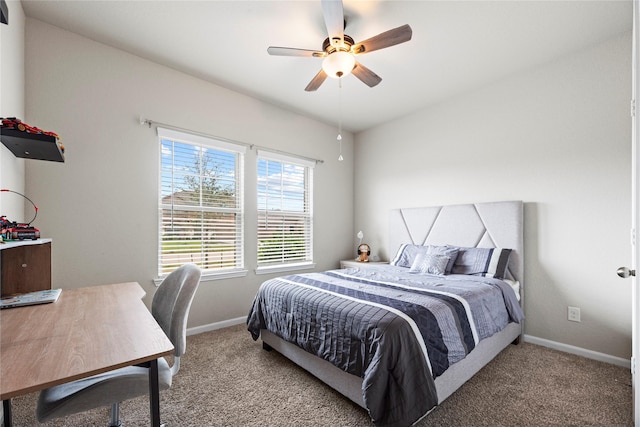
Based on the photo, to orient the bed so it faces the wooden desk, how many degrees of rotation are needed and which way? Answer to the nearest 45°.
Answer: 0° — it already faces it

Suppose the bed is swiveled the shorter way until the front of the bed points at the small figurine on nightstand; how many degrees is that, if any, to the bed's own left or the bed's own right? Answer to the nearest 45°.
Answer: approximately 135° to the bed's own right

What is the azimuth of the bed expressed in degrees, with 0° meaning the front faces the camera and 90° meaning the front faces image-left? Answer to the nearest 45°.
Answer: approximately 45°

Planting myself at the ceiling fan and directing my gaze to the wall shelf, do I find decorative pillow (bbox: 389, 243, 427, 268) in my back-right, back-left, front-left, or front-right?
back-right

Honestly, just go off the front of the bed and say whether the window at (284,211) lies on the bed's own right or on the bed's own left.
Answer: on the bed's own right

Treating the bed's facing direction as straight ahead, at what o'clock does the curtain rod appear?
The curtain rod is roughly at 2 o'clock from the bed.

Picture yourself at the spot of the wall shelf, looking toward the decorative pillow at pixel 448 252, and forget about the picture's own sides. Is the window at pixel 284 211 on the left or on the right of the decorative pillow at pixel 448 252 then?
left
